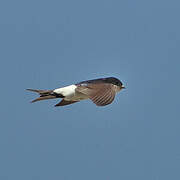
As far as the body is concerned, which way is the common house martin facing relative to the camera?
to the viewer's right
